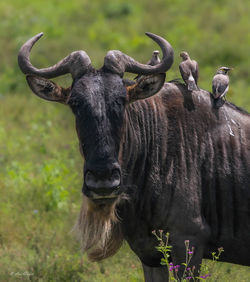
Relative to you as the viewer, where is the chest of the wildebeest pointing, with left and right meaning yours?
facing the viewer and to the left of the viewer
